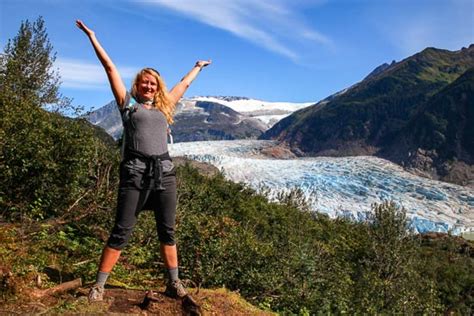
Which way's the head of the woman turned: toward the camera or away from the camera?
toward the camera

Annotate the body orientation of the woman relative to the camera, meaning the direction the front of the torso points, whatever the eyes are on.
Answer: toward the camera

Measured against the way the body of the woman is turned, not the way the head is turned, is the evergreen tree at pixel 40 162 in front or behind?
behind
